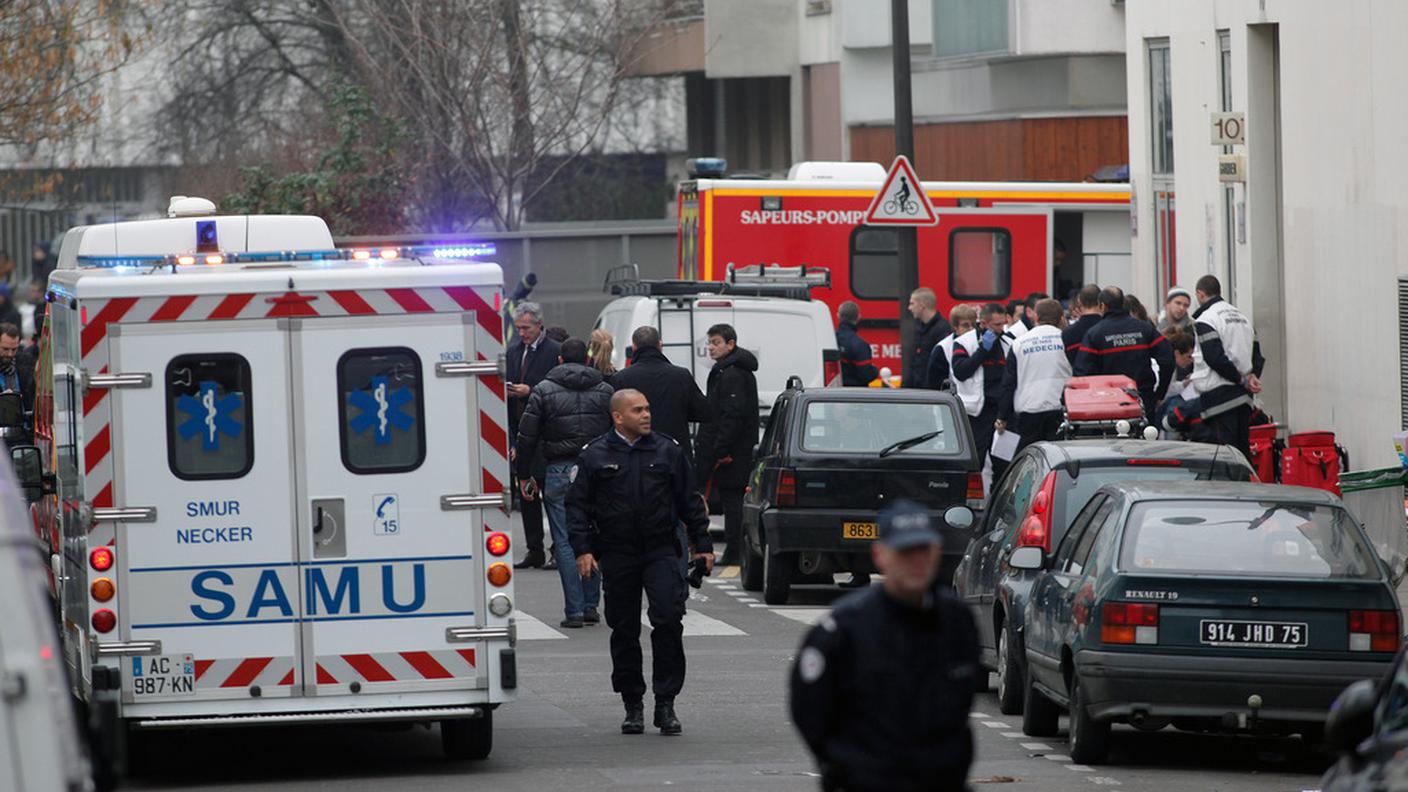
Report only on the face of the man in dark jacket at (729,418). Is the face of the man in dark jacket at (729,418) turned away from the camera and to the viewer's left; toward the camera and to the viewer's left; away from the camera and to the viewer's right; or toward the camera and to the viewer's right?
toward the camera and to the viewer's left

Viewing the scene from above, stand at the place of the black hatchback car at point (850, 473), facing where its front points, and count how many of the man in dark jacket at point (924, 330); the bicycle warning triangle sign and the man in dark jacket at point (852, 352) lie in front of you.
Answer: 3

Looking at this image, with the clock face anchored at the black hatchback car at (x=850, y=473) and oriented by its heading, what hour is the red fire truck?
The red fire truck is roughly at 12 o'clock from the black hatchback car.

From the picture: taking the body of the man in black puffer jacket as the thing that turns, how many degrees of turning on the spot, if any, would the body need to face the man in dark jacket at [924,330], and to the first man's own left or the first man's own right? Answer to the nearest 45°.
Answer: approximately 45° to the first man's own right

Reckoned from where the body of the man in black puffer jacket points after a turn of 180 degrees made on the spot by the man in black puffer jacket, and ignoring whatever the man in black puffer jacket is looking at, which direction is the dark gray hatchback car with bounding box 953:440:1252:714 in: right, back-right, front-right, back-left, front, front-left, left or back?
front-left

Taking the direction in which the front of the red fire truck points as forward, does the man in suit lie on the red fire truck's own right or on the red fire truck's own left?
on the red fire truck's own right

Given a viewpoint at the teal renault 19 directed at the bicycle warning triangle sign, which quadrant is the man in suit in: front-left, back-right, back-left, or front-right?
front-left

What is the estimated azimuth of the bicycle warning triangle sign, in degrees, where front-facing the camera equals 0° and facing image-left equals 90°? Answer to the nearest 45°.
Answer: approximately 0°

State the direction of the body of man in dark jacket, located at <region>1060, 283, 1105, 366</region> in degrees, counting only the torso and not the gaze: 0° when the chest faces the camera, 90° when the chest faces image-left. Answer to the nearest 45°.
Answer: approximately 180°

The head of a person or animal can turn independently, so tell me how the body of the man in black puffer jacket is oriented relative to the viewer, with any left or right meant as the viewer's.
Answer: facing away from the viewer

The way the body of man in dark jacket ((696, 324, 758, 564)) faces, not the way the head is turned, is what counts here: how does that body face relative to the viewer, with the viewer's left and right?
facing to the left of the viewer

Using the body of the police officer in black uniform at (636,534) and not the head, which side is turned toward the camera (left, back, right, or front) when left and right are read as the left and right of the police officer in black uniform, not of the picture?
front

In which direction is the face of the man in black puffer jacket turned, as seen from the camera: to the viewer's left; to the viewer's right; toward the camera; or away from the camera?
away from the camera

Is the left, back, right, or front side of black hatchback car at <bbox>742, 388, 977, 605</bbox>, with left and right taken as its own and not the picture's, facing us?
back

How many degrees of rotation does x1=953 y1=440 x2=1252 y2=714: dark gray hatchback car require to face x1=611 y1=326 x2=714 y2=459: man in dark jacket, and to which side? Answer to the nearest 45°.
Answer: approximately 45° to its left

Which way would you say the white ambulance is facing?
away from the camera

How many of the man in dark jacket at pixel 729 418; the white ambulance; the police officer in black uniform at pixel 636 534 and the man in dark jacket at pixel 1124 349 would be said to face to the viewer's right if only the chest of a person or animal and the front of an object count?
0
